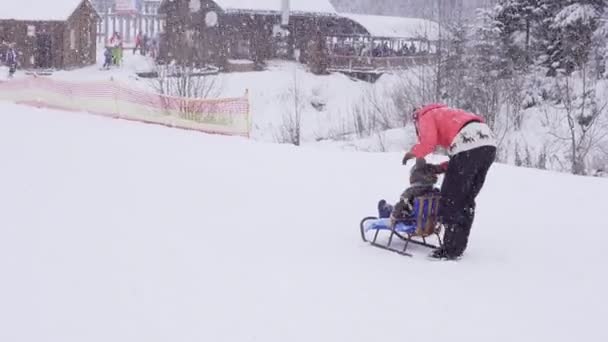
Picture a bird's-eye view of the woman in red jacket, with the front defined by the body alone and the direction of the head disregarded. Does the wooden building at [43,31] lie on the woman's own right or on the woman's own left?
on the woman's own right

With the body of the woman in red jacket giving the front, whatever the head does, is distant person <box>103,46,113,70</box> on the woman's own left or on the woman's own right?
on the woman's own right

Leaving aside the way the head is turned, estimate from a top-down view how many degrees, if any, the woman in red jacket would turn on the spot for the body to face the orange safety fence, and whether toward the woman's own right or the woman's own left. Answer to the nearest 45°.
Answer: approximately 45° to the woman's own right

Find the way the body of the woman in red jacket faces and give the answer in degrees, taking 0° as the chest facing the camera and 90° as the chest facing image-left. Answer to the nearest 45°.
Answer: approximately 90°
